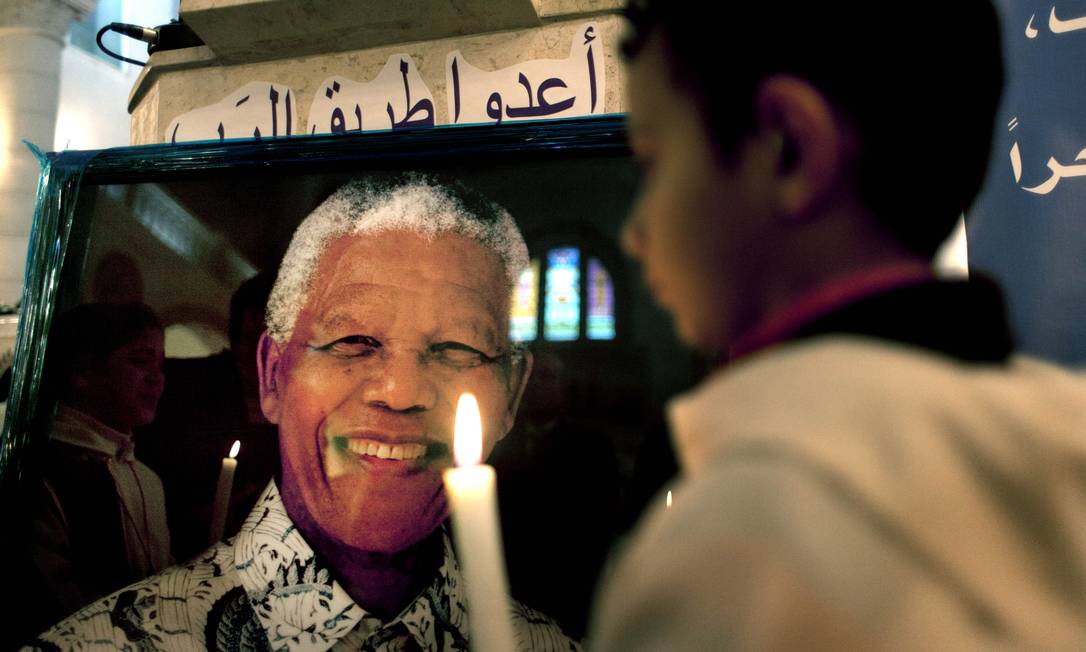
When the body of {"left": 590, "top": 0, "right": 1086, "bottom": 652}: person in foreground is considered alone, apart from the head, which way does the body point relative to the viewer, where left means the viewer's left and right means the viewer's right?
facing away from the viewer and to the left of the viewer

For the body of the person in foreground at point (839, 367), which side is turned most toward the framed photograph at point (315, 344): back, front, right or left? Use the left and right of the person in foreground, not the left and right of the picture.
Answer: front

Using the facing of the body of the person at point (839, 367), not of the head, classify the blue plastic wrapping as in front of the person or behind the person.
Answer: in front
